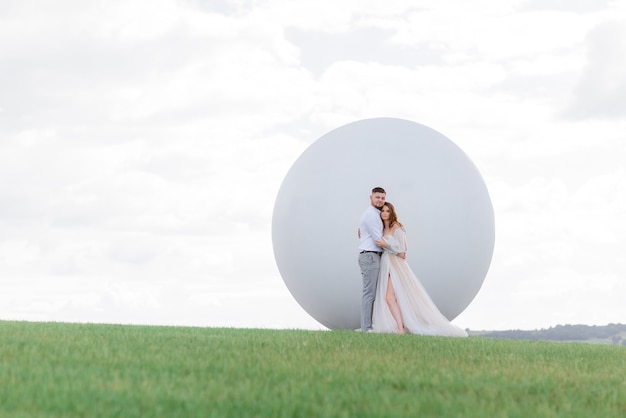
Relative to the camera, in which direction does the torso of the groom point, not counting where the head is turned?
to the viewer's right

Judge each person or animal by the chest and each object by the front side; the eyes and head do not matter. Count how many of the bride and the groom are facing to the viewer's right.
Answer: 1

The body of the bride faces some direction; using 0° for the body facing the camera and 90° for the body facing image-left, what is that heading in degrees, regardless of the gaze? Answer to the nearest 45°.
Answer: approximately 45°
